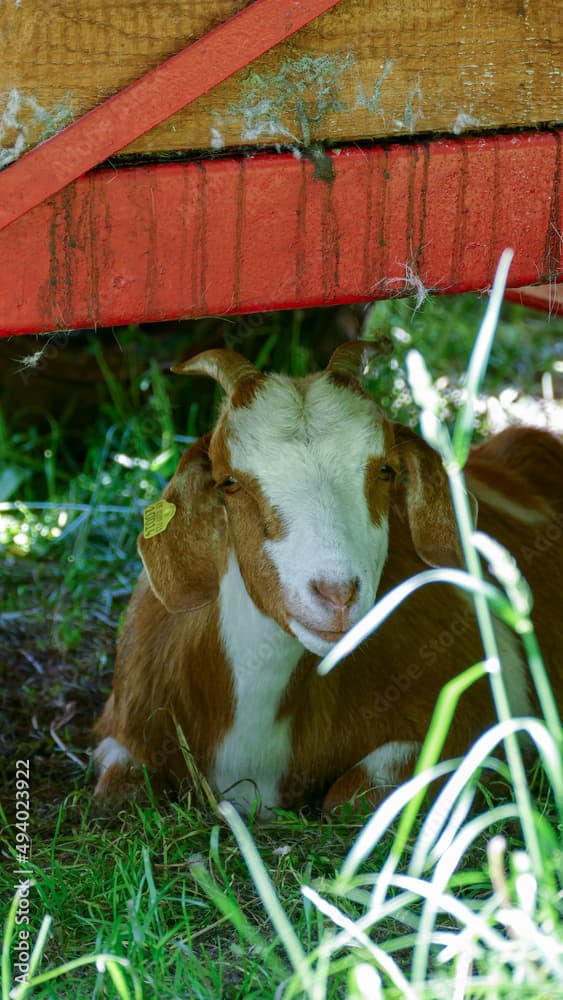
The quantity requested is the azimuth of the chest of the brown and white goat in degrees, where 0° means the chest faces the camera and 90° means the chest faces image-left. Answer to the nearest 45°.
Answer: approximately 45°
